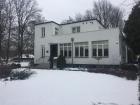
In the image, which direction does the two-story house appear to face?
toward the camera

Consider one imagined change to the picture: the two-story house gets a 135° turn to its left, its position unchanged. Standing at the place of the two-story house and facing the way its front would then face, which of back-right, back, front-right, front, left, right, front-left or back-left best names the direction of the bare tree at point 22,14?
left

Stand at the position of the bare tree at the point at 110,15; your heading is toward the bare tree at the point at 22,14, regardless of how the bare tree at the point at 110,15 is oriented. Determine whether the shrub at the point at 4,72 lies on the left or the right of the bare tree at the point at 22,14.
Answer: left

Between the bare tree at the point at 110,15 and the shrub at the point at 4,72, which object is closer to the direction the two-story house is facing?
the shrub

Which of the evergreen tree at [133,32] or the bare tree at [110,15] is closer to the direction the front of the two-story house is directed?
the evergreen tree

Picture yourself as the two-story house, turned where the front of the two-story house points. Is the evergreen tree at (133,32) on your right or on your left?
on your left

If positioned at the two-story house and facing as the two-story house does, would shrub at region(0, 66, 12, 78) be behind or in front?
in front

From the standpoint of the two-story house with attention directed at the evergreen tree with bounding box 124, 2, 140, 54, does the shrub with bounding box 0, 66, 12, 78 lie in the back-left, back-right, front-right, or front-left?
back-right

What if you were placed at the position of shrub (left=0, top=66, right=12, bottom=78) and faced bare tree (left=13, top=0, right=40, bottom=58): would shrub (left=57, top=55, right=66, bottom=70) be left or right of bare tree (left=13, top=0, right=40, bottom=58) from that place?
right

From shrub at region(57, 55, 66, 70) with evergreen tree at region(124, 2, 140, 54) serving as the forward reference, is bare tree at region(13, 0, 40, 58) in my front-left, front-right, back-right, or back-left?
back-left

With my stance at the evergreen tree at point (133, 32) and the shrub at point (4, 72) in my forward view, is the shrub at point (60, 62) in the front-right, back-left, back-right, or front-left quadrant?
front-right

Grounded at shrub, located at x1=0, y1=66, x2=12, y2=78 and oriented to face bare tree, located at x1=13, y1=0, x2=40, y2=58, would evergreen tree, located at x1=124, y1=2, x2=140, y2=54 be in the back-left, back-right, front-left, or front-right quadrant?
front-right

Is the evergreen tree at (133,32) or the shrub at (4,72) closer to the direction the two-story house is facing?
the shrub

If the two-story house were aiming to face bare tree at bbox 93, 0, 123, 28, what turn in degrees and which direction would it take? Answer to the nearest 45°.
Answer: approximately 180°
